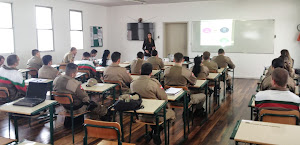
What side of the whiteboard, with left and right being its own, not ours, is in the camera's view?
front

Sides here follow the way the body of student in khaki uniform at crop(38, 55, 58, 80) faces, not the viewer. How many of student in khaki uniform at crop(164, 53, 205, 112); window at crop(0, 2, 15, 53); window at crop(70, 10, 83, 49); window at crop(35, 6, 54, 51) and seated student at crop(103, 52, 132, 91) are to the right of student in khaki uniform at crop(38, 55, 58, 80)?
2

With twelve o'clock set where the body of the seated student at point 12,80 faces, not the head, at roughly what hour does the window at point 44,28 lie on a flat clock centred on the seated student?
The window is roughly at 11 o'clock from the seated student.

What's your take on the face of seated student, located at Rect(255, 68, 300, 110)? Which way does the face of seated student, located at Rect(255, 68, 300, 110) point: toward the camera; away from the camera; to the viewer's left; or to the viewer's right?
away from the camera

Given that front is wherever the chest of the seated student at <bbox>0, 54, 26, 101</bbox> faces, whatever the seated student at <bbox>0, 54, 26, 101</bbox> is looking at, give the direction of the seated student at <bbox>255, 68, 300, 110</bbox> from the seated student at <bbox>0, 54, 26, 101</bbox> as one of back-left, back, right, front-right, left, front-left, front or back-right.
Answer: right

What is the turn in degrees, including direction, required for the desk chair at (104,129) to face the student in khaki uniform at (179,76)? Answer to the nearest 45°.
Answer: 0° — it already faces them

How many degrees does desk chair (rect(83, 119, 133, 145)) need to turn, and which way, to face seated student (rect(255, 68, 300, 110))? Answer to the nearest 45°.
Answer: approximately 45° to its right

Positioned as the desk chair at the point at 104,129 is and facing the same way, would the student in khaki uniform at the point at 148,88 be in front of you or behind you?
in front

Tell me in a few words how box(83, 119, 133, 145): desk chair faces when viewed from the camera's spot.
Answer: facing away from the viewer and to the right of the viewer

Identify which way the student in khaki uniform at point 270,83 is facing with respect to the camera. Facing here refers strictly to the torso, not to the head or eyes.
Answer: away from the camera

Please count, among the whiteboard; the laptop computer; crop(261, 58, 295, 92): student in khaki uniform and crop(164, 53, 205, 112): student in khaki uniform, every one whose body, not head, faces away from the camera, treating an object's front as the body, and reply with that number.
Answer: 2

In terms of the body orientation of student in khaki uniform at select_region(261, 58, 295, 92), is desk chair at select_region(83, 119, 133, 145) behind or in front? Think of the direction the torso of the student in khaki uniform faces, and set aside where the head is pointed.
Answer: behind

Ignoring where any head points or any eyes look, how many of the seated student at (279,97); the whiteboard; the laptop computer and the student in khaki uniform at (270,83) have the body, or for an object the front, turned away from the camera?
2

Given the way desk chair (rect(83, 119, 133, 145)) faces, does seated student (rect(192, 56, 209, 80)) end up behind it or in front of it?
in front

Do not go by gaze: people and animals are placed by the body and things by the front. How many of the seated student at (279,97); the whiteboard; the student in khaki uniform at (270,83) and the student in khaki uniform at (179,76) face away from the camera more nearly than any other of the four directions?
3

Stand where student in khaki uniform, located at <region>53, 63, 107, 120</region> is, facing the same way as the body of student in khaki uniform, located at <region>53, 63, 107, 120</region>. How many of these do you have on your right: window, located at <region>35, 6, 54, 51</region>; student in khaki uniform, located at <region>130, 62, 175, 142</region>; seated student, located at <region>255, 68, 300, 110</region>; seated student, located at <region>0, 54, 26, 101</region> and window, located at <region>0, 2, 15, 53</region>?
2

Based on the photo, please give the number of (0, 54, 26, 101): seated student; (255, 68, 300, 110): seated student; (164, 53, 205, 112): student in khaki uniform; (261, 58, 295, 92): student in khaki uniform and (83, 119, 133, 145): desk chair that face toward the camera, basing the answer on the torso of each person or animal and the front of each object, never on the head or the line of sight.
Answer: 0
